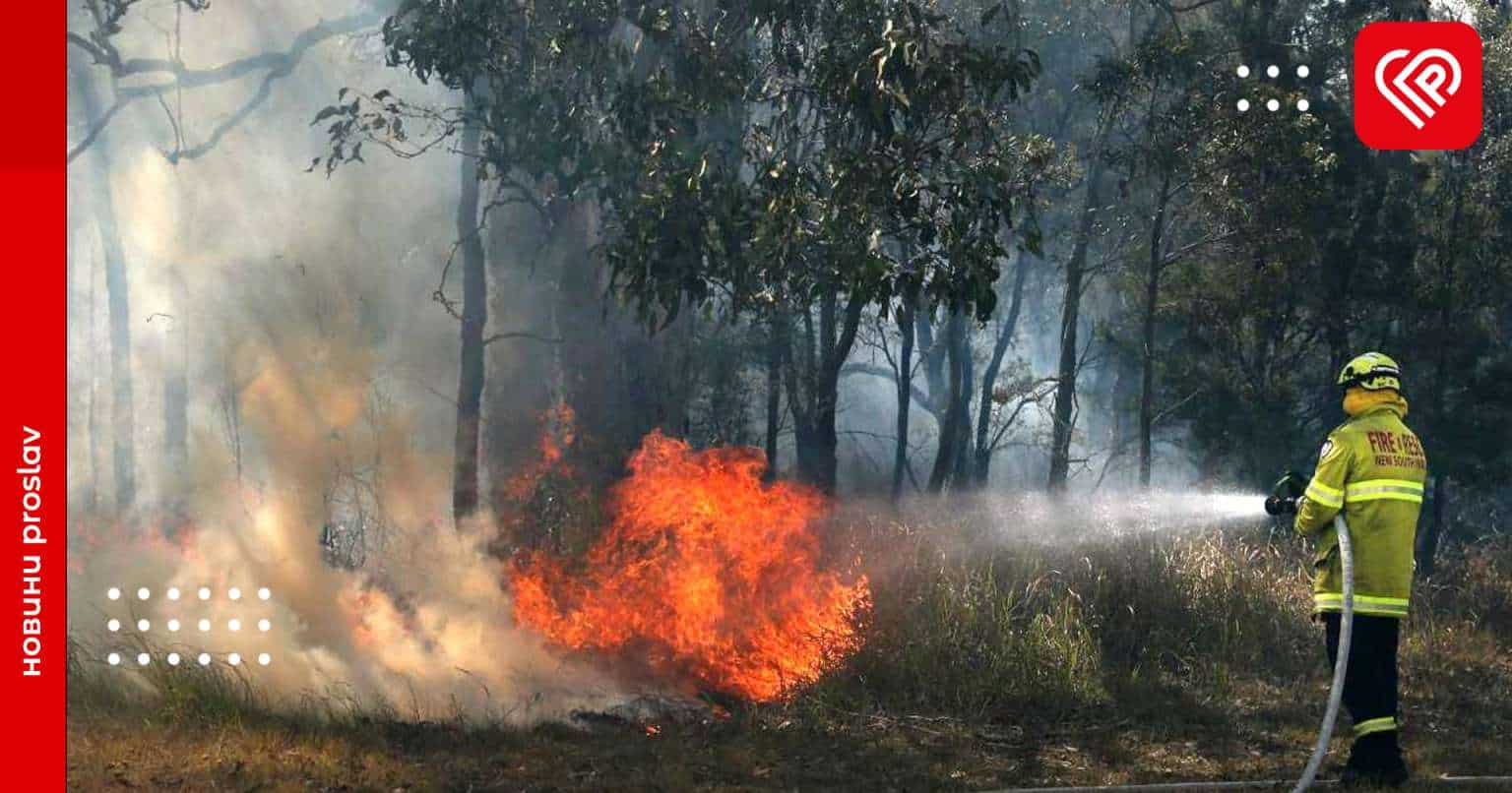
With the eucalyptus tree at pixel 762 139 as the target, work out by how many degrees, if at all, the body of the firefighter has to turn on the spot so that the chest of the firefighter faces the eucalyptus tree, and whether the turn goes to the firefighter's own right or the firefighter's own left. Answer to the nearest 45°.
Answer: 0° — they already face it

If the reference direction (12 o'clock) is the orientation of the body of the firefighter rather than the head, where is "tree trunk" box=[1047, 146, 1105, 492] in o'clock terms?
The tree trunk is roughly at 1 o'clock from the firefighter.

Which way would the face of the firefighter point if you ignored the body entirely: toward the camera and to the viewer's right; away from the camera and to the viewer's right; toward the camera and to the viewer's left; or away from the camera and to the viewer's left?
away from the camera and to the viewer's left

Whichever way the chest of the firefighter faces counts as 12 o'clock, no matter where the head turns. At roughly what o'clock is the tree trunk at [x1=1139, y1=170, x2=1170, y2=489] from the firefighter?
The tree trunk is roughly at 1 o'clock from the firefighter.

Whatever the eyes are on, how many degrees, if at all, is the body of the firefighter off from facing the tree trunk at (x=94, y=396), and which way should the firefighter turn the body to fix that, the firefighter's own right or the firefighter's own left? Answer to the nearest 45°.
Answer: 0° — they already face it

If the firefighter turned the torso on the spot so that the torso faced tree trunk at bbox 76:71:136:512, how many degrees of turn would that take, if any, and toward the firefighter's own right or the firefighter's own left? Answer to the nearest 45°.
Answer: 0° — they already face it

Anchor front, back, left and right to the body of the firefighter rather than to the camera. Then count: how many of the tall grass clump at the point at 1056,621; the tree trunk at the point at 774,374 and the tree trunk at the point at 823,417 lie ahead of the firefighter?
3

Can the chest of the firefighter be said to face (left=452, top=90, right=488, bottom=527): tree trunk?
yes

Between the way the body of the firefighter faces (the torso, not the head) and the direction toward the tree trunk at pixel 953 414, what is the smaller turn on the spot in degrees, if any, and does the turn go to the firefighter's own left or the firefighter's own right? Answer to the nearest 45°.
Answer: approximately 45° to the firefighter's own right

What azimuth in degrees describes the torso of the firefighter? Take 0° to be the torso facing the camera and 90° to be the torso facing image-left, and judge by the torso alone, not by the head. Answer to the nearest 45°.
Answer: approximately 135°
